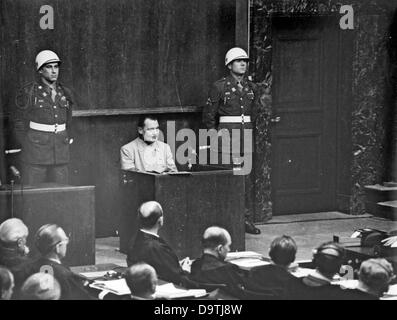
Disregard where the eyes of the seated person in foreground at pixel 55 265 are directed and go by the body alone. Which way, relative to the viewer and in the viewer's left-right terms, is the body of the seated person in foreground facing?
facing away from the viewer and to the right of the viewer

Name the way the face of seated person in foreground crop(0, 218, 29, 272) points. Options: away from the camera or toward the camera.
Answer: away from the camera

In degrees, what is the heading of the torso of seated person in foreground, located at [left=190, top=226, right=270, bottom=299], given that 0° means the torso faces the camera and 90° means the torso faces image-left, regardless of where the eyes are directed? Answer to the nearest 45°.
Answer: approximately 225°

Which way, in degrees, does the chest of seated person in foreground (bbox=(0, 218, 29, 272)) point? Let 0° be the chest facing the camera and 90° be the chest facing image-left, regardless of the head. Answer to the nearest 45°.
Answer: approximately 225°

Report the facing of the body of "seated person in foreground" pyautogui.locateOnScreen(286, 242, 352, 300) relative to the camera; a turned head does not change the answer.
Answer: away from the camera

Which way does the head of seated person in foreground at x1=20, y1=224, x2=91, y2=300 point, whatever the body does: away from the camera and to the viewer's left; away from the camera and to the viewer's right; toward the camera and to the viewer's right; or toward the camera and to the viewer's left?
away from the camera and to the viewer's right
